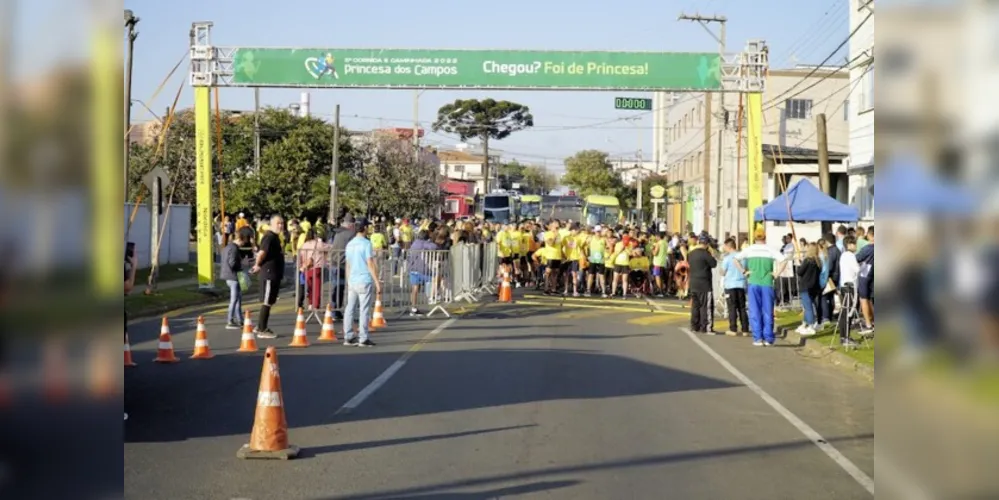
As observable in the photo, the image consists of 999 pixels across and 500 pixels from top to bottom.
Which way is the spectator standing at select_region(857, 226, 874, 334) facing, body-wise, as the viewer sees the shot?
to the viewer's left

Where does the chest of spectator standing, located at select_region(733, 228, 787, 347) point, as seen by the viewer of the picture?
away from the camera

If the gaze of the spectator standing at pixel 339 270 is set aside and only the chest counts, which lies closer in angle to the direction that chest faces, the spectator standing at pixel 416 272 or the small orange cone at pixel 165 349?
the spectator standing

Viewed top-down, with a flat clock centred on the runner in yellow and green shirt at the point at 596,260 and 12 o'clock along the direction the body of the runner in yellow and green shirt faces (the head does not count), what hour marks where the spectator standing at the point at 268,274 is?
The spectator standing is roughly at 1 o'clock from the runner in yellow and green shirt.
